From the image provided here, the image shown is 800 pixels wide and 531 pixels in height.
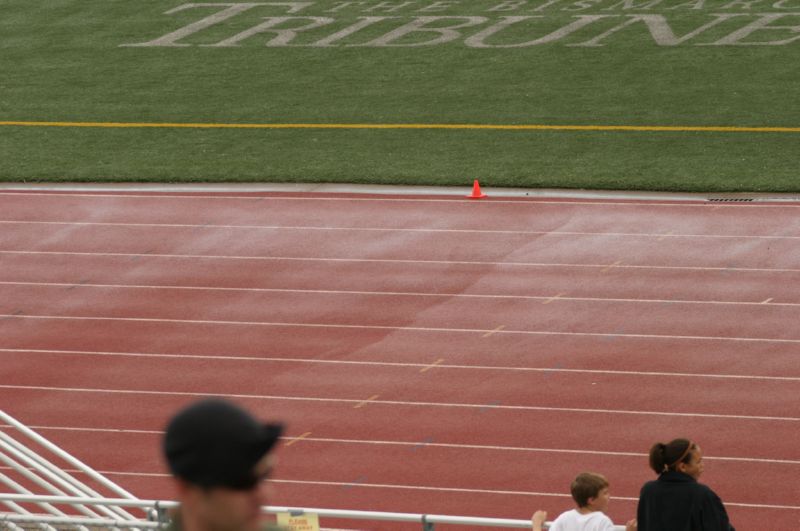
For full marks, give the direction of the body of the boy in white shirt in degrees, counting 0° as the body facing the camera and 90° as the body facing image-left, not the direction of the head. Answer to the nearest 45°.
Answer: approximately 225°

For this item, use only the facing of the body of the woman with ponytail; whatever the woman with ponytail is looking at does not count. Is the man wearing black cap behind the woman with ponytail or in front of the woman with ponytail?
behind

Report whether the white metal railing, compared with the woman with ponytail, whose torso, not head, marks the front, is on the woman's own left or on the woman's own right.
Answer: on the woman's own left

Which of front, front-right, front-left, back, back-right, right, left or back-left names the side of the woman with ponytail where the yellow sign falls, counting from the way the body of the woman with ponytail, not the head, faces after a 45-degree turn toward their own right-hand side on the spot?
back

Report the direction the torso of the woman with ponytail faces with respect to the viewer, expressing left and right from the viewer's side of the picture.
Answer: facing away from the viewer and to the right of the viewer
